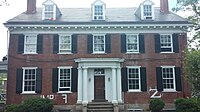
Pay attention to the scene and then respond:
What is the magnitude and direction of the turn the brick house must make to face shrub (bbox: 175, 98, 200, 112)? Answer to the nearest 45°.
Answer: approximately 45° to its left

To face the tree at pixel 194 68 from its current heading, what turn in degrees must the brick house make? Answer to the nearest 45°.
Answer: approximately 45° to its left

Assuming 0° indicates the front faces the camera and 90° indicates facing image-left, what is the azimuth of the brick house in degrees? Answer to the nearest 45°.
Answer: approximately 0°
